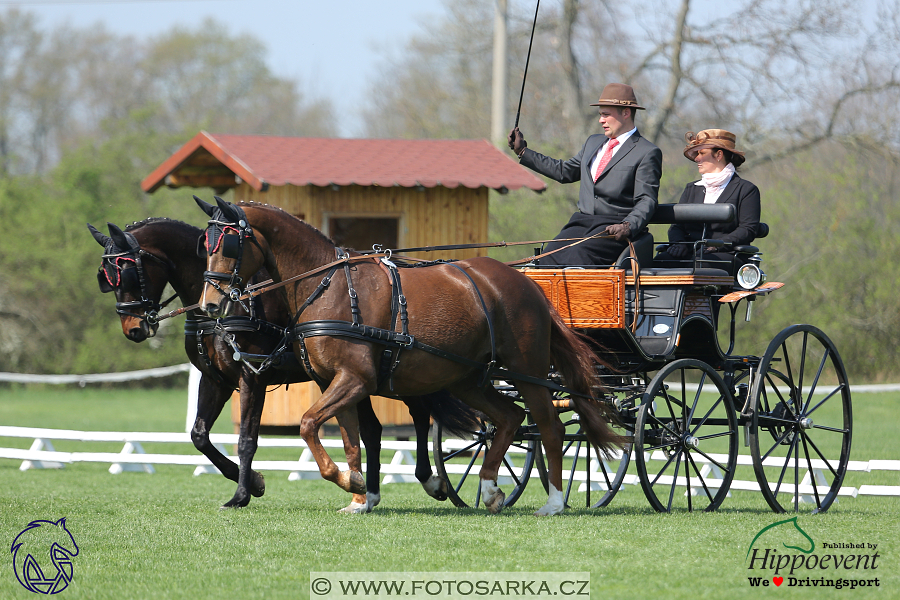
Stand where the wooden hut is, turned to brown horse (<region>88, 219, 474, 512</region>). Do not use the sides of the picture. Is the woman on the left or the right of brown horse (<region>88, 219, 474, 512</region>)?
left

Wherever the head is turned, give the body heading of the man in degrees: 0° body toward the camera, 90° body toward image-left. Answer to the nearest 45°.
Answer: approximately 45°

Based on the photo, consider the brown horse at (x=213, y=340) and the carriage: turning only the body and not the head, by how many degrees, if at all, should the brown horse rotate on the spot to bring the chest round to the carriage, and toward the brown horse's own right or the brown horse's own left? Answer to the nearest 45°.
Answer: approximately 180°

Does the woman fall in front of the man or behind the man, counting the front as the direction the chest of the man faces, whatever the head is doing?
behind

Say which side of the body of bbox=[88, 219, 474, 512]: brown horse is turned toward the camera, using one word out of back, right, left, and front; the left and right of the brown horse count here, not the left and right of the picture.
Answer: left

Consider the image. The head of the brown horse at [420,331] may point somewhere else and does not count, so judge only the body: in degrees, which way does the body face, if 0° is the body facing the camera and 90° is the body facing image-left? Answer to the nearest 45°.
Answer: approximately 90°

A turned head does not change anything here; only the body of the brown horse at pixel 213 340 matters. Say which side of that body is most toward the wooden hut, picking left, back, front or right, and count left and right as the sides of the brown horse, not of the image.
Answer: right

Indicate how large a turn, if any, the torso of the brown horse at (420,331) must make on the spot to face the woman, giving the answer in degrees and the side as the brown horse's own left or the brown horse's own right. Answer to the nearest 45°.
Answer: approximately 135° to the brown horse's own right

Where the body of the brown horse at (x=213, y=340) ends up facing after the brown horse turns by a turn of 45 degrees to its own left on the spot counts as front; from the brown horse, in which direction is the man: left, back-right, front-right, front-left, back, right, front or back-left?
back-left

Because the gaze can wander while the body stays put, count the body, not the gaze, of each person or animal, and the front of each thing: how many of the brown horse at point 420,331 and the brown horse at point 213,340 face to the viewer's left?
2

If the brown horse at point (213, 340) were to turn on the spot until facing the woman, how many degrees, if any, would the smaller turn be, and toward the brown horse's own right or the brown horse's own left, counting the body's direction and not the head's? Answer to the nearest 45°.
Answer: approximately 180°
